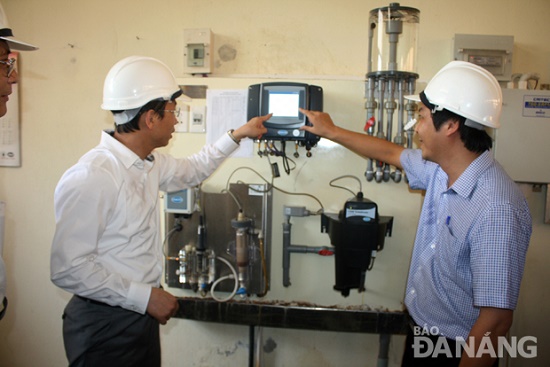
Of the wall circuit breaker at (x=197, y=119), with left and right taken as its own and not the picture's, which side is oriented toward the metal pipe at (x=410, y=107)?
left

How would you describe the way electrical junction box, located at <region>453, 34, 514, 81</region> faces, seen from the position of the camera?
facing the viewer

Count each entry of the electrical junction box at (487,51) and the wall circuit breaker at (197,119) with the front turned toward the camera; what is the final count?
2

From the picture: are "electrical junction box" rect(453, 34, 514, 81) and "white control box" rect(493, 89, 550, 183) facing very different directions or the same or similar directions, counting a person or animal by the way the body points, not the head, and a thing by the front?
same or similar directions

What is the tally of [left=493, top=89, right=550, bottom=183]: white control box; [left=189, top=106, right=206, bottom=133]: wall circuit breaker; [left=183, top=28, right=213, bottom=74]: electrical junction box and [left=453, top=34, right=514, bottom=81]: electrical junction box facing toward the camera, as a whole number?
4

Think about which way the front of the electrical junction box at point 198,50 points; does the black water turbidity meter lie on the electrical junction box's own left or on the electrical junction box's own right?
on the electrical junction box's own left

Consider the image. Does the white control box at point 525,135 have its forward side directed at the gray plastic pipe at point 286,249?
no

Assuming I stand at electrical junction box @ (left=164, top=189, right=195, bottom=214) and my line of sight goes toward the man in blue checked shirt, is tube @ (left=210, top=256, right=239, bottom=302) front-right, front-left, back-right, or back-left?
front-left

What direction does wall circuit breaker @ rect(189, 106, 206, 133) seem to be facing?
toward the camera

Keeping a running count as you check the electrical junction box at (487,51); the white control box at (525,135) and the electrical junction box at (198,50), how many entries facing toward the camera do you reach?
3

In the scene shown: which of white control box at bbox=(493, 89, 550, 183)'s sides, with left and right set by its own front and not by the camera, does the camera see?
front

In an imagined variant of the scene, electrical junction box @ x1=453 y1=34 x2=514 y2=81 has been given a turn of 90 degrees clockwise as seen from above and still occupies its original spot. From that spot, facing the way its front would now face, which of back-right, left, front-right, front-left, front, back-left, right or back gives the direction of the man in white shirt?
front-left

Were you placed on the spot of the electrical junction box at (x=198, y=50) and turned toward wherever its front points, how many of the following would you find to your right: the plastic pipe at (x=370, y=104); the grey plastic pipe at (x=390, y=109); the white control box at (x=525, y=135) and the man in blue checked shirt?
0
